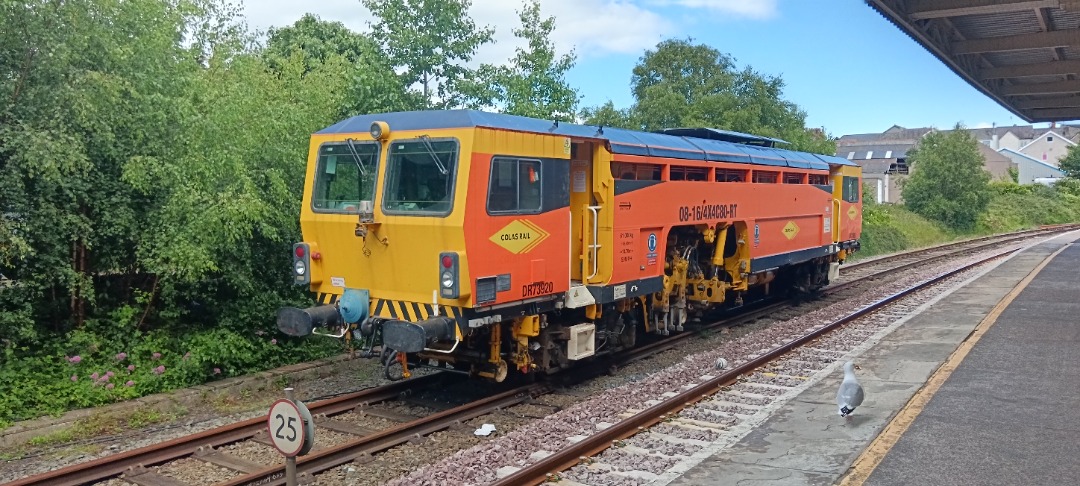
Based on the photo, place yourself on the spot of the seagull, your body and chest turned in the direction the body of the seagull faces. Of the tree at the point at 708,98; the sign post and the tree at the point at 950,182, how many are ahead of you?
2

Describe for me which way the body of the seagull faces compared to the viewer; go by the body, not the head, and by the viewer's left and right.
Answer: facing away from the viewer

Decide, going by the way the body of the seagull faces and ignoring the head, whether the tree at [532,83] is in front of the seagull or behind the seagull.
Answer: in front

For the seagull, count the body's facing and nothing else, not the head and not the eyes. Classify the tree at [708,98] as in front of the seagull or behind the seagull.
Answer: in front

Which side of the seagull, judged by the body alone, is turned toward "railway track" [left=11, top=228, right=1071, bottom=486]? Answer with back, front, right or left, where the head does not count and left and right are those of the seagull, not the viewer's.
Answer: left
